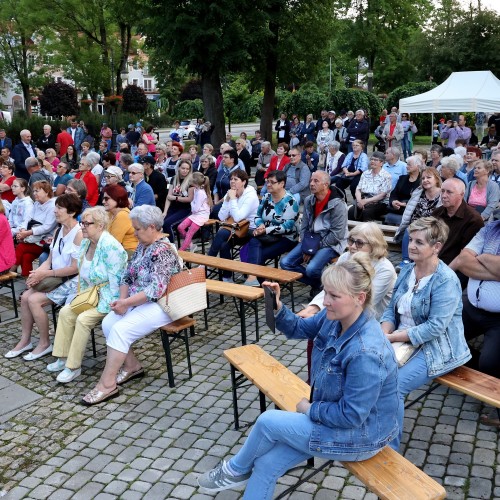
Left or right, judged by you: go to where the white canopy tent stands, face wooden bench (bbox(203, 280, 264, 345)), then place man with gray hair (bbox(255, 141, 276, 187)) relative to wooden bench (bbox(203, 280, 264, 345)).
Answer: right

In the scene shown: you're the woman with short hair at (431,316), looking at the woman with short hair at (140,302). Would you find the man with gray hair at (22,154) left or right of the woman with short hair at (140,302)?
right

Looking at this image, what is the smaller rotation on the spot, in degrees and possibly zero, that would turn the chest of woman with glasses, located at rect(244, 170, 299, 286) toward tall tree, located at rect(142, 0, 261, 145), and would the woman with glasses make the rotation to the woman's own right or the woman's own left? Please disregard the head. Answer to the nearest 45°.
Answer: approximately 135° to the woman's own right

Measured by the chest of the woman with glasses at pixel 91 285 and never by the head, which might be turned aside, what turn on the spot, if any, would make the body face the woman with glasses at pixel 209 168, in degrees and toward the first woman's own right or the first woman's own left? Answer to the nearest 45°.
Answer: approximately 135° to the first woman's own right

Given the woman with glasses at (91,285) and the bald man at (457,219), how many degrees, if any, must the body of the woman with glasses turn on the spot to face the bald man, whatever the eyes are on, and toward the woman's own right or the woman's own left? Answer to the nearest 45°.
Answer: approximately 135° to the woman's own left

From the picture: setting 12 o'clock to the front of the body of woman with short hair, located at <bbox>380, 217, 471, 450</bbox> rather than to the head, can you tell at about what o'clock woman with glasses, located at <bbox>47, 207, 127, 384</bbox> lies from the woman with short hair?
The woman with glasses is roughly at 2 o'clock from the woman with short hair.
